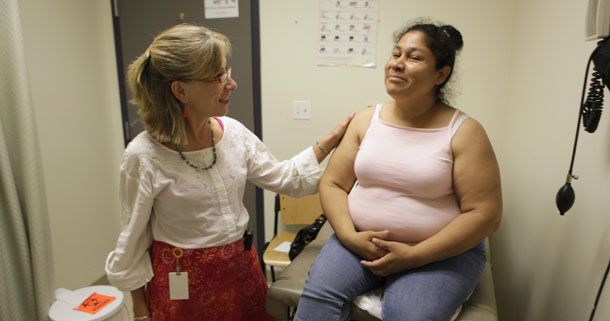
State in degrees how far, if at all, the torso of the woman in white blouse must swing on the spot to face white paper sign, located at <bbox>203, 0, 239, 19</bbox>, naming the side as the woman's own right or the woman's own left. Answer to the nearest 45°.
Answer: approximately 135° to the woman's own left

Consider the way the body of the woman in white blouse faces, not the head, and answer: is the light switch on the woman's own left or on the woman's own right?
on the woman's own left

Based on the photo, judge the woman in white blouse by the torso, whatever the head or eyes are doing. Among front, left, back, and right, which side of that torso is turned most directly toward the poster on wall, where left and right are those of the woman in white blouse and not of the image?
left

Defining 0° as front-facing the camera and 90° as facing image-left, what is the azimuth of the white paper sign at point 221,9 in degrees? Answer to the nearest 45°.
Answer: approximately 0°

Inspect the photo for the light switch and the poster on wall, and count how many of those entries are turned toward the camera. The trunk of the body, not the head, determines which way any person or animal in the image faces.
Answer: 2

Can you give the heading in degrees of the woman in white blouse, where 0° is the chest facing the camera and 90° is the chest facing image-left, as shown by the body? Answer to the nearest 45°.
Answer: approximately 315°

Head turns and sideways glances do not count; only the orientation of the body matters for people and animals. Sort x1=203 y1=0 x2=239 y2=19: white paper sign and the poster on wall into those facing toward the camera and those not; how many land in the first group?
2

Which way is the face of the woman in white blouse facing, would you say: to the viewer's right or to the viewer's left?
to the viewer's right
